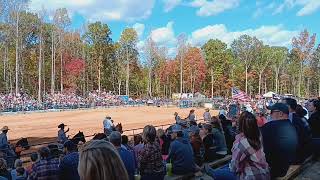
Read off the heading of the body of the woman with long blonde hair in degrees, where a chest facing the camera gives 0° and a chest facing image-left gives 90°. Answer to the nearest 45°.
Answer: approximately 180°

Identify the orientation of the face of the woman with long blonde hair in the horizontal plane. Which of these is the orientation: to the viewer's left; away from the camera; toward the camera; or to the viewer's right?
away from the camera

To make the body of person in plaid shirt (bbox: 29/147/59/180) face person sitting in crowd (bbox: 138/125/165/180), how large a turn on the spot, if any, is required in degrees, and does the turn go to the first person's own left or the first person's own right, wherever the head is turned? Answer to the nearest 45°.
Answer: approximately 90° to the first person's own right

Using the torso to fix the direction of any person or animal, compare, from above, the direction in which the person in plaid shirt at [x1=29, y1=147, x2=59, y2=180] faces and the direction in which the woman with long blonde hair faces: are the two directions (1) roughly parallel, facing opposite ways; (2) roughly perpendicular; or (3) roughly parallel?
roughly parallel

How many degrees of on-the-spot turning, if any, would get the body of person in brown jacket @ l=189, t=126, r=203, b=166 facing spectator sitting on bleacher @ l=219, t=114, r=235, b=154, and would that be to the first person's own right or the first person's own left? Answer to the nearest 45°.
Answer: approximately 45° to the first person's own right

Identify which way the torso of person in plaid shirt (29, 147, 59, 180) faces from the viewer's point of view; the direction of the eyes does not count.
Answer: away from the camera

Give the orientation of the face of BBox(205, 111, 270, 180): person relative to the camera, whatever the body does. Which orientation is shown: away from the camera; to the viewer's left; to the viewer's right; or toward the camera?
away from the camera

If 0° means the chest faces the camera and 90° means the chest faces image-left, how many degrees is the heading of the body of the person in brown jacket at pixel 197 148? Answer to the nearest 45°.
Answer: approximately 180°

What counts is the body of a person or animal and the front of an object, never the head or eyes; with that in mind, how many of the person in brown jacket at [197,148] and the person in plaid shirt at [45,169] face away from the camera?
2

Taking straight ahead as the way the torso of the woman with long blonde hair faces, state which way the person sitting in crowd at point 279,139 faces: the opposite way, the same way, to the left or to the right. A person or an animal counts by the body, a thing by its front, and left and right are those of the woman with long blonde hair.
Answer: the same way

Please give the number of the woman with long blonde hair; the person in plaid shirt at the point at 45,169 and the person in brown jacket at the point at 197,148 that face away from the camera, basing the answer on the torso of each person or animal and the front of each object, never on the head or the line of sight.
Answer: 3

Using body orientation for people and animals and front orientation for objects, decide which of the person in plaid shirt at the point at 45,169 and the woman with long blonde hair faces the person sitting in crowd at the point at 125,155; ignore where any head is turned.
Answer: the woman with long blonde hair

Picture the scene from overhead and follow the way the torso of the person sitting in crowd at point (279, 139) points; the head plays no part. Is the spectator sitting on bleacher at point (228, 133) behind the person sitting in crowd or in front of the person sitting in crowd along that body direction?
in front

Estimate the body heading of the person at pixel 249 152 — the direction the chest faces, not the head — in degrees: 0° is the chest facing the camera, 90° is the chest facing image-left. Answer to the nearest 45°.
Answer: approximately 135°
